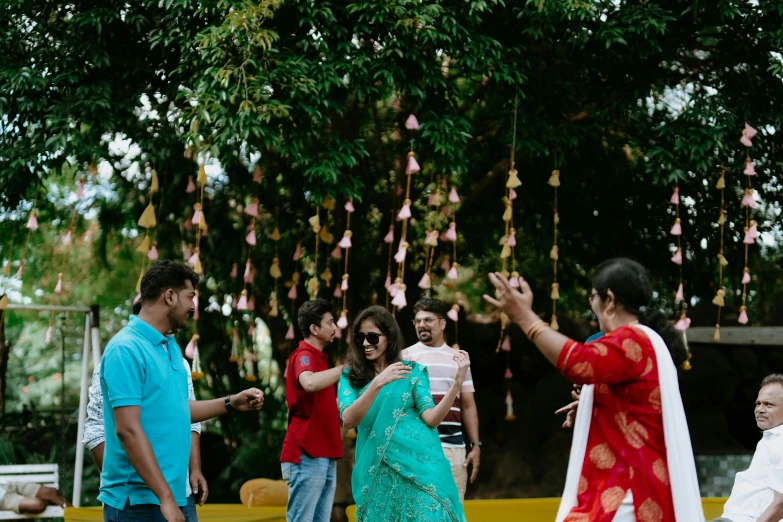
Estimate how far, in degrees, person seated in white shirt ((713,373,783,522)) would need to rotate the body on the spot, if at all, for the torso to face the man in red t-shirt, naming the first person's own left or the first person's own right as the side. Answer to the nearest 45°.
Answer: approximately 45° to the first person's own right

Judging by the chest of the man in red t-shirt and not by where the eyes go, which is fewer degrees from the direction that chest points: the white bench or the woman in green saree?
the woman in green saree

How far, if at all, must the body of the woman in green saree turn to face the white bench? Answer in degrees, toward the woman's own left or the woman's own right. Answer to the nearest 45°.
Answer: approximately 135° to the woman's own right

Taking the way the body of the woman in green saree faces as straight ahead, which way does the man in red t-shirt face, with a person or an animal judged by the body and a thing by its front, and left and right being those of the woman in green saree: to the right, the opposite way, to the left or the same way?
to the left

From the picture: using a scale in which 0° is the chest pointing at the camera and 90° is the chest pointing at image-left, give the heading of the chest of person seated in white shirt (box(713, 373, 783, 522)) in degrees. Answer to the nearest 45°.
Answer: approximately 45°

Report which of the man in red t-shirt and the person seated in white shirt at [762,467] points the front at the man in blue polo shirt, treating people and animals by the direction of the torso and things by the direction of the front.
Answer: the person seated in white shirt

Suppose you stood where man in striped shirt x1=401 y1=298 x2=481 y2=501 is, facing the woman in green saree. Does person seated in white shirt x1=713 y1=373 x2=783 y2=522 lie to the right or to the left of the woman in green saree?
left

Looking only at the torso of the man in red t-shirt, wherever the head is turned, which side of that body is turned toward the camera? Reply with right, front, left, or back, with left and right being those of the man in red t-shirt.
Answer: right
